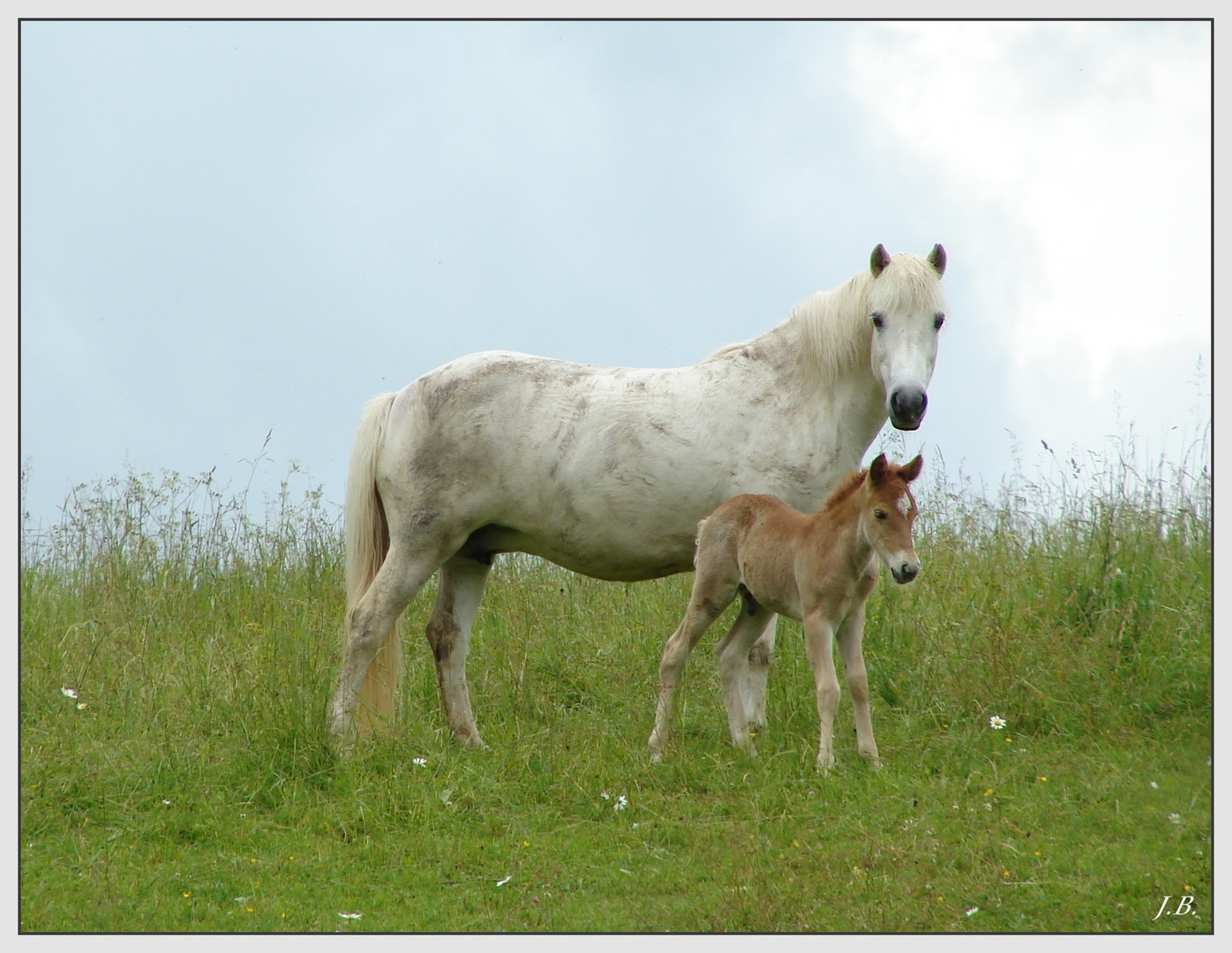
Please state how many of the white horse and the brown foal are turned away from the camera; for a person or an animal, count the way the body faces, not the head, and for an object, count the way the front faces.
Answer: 0

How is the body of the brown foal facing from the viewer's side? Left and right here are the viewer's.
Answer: facing the viewer and to the right of the viewer

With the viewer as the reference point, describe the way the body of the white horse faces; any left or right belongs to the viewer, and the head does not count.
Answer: facing to the right of the viewer

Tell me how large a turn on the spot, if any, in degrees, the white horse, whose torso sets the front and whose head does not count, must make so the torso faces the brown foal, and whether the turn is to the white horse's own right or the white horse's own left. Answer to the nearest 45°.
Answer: approximately 45° to the white horse's own right

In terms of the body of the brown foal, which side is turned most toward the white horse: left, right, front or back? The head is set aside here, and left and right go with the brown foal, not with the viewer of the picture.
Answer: back
